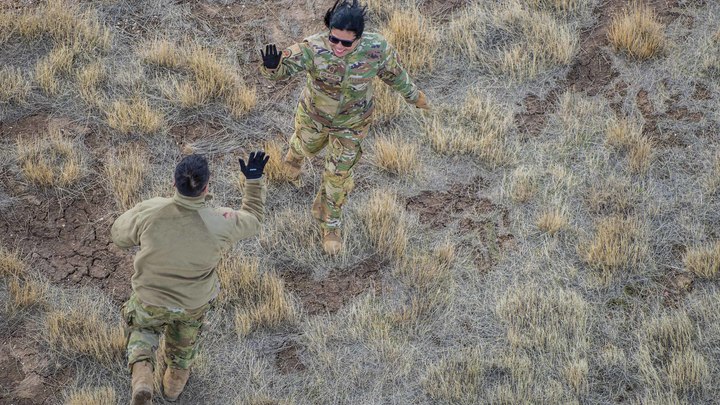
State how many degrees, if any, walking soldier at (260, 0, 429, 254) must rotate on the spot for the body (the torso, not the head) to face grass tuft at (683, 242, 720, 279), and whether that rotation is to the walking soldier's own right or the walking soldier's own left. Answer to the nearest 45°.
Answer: approximately 90° to the walking soldier's own left

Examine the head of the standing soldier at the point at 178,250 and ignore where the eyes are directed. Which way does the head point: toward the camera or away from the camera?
away from the camera

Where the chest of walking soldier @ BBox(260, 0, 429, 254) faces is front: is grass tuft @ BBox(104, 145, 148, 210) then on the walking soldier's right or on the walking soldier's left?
on the walking soldier's right

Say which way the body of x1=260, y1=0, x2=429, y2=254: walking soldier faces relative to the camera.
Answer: toward the camera

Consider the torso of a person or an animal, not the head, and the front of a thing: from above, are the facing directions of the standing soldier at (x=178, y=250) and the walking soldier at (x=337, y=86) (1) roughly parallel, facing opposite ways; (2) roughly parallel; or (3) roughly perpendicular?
roughly parallel, facing opposite ways

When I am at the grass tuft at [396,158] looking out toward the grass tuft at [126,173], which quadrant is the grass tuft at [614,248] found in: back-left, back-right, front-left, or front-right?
back-left

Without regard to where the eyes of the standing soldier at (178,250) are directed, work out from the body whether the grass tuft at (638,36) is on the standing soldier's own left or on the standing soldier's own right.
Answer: on the standing soldier's own right

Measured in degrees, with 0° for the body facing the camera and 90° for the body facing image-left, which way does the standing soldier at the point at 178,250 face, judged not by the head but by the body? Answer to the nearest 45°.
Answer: approximately 180°

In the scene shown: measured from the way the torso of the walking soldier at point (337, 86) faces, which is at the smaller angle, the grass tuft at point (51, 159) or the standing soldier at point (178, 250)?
the standing soldier

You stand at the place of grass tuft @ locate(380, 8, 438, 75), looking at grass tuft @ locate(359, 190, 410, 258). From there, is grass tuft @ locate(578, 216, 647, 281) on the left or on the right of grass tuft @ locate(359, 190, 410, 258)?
left

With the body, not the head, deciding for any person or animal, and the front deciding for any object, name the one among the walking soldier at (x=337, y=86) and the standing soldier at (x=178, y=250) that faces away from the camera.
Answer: the standing soldier at (x=178, y=250)

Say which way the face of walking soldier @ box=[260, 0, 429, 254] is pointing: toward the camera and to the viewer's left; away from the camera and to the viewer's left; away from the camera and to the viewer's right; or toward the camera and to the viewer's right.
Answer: toward the camera and to the viewer's left

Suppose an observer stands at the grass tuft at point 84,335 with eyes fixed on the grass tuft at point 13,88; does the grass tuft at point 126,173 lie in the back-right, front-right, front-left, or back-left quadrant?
front-right
